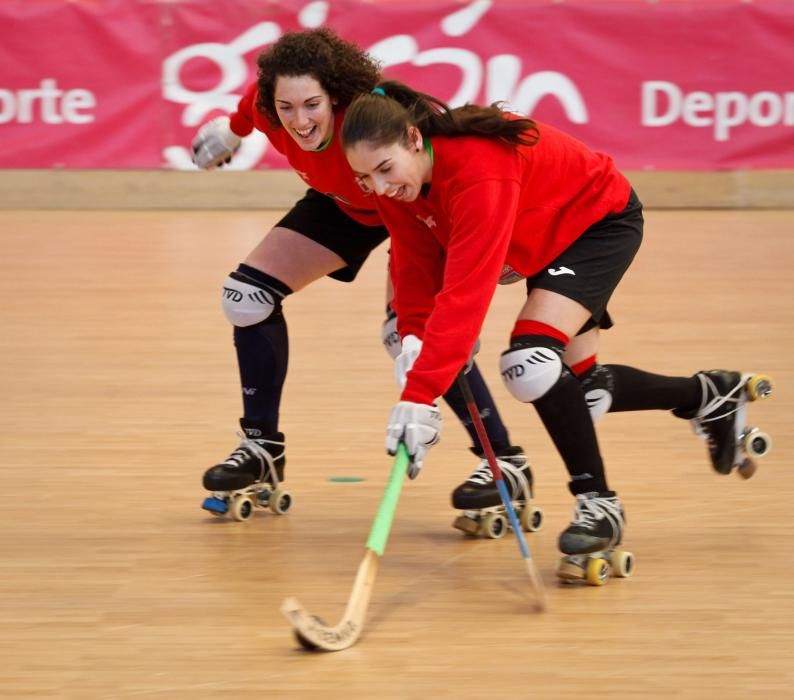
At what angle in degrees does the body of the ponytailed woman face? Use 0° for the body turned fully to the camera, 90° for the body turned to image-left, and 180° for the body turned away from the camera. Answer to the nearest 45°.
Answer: approximately 45°

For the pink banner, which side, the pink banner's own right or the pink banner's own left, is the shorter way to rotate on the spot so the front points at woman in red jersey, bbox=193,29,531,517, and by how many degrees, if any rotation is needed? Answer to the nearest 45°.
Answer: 0° — it already faces them

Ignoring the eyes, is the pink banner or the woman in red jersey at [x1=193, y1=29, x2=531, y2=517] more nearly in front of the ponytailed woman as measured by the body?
the woman in red jersey

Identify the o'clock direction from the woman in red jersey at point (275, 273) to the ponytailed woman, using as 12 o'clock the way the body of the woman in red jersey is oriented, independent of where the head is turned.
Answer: The ponytailed woman is roughly at 9 o'clock from the woman in red jersey.

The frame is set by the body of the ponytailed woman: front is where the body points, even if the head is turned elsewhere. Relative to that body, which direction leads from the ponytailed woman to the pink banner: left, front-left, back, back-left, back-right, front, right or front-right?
back-right

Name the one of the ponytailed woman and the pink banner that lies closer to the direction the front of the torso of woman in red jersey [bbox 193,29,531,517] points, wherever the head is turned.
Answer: the ponytailed woman

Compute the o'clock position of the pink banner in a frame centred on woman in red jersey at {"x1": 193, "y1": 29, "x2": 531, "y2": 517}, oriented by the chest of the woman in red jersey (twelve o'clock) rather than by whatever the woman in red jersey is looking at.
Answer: The pink banner is roughly at 5 o'clock from the woman in red jersey.

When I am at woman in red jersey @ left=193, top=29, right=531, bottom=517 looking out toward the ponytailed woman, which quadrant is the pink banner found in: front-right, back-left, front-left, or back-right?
back-left
